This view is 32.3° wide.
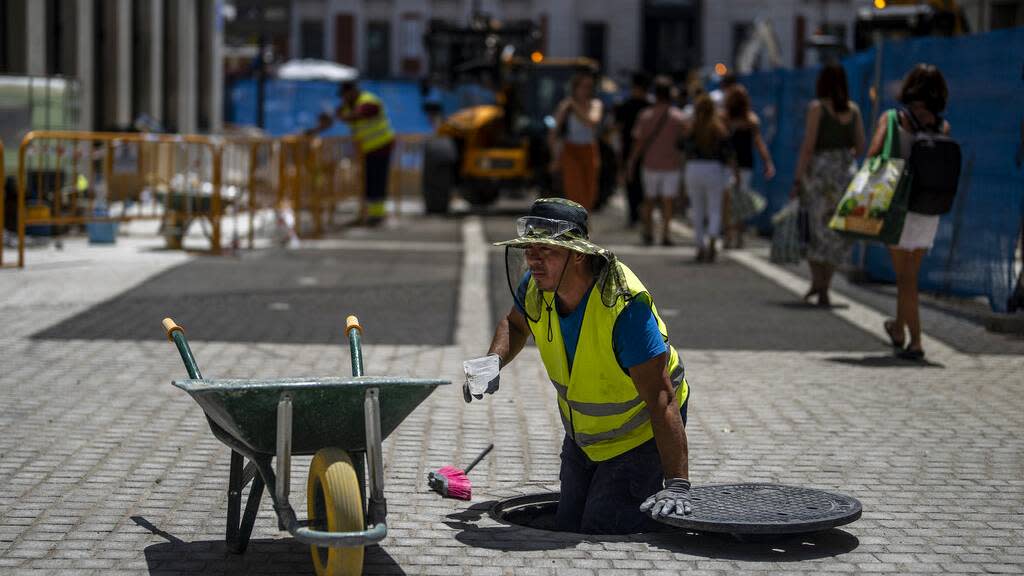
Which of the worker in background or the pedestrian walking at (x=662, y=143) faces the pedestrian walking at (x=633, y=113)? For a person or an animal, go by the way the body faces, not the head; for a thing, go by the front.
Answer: the pedestrian walking at (x=662, y=143)

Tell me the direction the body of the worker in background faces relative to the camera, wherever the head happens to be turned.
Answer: to the viewer's left

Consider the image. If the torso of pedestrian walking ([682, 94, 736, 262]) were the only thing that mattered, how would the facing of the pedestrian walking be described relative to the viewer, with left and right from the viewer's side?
facing away from the viewer

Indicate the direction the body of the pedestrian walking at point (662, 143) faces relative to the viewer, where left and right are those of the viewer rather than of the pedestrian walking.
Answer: facing away from the viewer

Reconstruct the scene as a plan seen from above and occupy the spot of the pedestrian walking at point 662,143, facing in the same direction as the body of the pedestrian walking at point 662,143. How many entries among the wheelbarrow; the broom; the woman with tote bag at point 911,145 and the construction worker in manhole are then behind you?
4

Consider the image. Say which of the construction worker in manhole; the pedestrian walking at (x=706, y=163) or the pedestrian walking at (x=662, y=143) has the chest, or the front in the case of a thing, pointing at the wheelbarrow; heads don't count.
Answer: the construction worker in manhole

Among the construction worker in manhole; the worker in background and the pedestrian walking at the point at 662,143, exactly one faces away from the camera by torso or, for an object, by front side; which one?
the pedestrian walking

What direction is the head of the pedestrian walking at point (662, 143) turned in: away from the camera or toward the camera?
away from the camera

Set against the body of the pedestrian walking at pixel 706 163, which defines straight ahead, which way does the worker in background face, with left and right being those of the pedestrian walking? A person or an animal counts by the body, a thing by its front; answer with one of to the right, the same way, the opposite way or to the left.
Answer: to the left

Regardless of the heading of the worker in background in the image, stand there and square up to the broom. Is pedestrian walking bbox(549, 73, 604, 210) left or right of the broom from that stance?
left

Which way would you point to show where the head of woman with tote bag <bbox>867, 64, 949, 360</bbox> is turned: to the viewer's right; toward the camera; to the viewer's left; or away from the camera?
away from the camera

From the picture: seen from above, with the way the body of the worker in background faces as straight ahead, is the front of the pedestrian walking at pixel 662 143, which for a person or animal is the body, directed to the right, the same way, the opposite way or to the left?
to the right

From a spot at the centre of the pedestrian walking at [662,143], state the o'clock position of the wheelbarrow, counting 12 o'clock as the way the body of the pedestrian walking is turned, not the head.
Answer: The wheelbarrow is roughly at 6 o'clock from the pedestrian walking.

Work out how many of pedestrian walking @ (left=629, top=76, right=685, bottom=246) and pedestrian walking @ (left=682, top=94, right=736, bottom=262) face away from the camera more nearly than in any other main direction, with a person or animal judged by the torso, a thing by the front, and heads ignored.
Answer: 2

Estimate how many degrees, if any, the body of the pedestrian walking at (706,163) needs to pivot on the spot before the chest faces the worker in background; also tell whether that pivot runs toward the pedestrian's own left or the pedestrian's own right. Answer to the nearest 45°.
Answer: approximately 45° to the pedestrian's own left

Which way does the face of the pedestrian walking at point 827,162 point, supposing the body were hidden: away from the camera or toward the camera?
away from the camera
